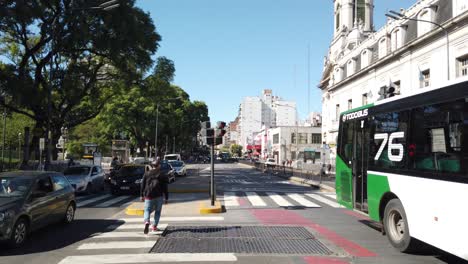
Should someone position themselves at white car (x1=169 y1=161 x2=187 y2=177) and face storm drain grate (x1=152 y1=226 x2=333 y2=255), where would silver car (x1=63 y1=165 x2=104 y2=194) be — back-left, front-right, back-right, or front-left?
front-right

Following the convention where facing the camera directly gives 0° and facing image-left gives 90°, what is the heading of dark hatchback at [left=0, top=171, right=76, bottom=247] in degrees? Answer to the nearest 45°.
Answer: approximately 45°

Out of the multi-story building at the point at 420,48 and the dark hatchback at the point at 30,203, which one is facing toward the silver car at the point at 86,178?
the multi-story building

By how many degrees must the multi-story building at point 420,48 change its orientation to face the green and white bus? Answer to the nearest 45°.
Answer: approximately 45° to its left

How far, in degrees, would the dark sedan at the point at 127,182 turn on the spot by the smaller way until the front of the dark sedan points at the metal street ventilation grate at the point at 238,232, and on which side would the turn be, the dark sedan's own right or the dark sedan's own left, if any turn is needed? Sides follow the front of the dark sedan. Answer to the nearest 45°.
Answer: approximately 45° to the dark sedan's own left

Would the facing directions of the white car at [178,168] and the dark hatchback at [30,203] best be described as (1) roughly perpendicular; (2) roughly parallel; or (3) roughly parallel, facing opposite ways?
roughly parallel

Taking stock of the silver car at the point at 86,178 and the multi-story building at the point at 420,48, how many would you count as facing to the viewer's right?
0

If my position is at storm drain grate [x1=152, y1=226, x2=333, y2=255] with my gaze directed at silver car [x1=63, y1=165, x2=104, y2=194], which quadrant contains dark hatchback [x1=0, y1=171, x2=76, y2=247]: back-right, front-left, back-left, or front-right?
front-left

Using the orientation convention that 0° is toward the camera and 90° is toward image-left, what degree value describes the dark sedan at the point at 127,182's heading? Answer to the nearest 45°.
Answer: approximately 45°

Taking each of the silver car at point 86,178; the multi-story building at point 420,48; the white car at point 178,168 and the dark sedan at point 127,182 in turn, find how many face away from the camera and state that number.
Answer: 0

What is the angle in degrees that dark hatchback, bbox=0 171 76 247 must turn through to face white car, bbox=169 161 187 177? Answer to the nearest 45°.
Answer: approximately 180°

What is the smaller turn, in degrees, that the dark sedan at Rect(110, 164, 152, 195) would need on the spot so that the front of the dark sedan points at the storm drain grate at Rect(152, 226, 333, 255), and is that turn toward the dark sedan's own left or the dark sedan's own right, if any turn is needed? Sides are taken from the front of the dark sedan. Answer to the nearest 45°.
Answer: approximately 45° to the dark sedan's own left

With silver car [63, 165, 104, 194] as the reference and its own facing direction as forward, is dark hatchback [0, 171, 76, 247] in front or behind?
in front

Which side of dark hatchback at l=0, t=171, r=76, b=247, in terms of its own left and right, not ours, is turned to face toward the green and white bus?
left

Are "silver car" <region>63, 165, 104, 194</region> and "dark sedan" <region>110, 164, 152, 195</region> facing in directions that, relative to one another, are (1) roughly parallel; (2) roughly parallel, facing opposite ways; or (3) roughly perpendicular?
roughly parallel
